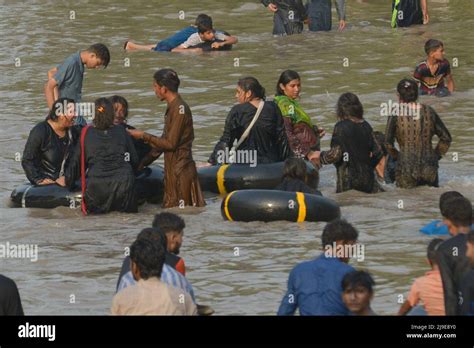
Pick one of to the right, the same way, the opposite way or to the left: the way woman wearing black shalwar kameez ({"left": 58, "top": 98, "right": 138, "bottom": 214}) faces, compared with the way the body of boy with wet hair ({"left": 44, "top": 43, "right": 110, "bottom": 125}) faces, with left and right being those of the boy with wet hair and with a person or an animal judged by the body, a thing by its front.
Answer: to the left

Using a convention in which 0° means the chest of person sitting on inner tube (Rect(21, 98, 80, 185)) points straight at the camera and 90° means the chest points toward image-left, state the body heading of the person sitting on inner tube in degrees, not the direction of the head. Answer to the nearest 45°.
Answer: approximately 315°

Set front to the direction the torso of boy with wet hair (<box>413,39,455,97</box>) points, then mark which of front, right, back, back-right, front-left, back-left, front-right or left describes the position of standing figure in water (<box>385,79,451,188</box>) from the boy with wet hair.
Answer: front-right

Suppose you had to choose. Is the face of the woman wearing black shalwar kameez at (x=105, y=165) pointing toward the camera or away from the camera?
away from the camera

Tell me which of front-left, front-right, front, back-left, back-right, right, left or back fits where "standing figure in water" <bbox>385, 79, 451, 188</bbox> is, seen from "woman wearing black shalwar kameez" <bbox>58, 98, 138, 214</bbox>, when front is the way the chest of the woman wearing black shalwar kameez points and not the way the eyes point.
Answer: right

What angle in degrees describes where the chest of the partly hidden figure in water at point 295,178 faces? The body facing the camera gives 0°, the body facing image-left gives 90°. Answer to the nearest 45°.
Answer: approximately 180°

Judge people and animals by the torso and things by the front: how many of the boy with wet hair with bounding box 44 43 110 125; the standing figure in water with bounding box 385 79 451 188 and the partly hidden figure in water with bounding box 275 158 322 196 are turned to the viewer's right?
1

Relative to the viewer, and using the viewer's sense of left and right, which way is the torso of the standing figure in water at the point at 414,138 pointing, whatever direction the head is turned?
facing away from the viewer

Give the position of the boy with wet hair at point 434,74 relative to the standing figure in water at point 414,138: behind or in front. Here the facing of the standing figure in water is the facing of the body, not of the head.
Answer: in front

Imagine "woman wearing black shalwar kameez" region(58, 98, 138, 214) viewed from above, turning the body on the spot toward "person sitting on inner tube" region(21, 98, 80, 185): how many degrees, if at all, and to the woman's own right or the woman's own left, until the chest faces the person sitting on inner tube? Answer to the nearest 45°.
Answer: approximately 45° to the woman's own left

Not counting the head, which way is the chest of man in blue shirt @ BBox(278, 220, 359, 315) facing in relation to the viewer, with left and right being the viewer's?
facing away from the viewer and to the right of the viewer

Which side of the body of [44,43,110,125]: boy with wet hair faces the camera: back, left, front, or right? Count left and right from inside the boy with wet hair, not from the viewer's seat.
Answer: right

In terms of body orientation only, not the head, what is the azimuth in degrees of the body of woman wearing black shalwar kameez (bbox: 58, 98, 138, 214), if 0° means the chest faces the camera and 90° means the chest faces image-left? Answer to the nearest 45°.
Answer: approximately 180°
